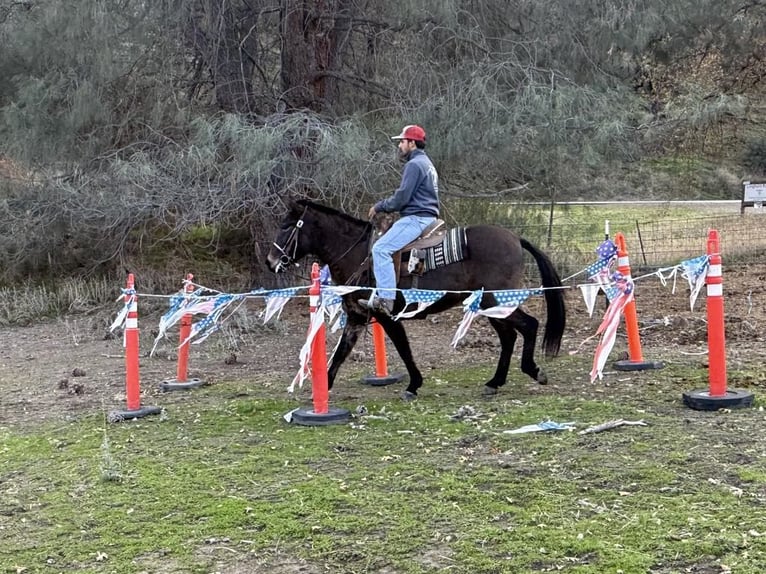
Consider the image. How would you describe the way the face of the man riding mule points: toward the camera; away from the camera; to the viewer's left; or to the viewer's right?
to the viewer's left

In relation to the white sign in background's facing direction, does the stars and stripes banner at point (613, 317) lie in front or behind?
in front

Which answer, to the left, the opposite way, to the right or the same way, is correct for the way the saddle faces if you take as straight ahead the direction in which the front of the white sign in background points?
to the right

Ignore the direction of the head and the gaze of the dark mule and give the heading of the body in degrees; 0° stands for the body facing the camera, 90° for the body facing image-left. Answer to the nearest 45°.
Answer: approximately 90°

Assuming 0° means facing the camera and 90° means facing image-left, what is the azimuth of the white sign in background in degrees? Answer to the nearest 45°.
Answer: approximately 0°

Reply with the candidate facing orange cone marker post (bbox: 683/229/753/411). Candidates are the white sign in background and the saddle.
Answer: the white sign in background

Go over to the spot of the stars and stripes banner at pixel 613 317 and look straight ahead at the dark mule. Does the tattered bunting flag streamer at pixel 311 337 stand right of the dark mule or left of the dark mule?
left

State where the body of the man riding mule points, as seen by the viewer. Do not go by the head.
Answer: to the viewer's left

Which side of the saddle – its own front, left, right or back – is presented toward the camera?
left

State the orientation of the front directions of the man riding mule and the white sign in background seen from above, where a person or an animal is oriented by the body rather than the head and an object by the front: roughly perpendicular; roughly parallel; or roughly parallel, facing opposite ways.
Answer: roughly perpendicular

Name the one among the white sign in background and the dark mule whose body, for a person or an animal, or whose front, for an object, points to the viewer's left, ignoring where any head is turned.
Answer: the dark mule

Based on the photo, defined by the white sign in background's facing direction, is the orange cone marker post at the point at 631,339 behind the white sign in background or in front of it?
in front
